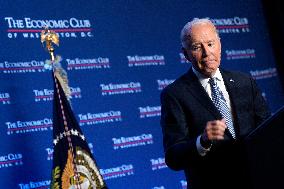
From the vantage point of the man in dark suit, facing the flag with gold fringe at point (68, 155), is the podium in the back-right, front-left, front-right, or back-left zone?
back-left
